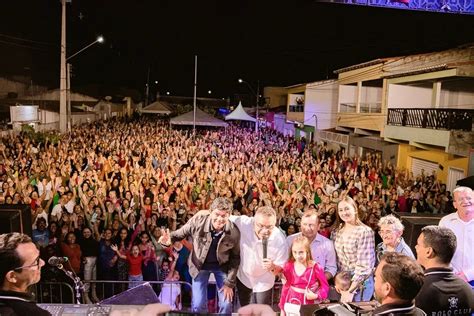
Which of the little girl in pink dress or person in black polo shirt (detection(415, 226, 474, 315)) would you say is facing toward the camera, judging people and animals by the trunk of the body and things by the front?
the little girl in pink dress

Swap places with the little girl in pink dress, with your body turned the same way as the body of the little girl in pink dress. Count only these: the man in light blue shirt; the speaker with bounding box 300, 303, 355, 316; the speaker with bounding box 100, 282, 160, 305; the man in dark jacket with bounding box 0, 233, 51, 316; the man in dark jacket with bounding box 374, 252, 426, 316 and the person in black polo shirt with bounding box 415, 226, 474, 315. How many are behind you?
1

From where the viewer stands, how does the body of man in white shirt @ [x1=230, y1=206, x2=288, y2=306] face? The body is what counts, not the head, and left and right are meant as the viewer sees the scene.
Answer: facing the viewer

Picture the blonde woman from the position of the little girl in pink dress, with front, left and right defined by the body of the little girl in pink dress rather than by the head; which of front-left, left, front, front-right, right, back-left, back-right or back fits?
back-left

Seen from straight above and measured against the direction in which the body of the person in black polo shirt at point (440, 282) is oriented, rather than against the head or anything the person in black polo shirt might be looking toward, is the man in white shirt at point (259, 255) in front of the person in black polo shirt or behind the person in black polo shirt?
in front

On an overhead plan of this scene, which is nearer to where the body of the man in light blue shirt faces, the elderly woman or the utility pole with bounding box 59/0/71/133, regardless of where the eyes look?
the elderly woman

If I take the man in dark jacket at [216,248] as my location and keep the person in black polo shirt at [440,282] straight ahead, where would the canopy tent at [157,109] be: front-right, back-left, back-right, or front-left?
back-left

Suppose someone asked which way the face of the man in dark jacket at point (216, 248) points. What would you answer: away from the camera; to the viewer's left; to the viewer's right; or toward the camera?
toward the camera

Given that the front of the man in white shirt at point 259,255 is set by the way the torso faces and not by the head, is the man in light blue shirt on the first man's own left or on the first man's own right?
on the first man's own left

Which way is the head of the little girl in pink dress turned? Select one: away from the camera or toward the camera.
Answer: toward the camera

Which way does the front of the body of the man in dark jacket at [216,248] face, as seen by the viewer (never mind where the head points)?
toward the camera

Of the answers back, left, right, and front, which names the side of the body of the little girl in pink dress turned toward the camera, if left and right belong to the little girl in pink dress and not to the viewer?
front

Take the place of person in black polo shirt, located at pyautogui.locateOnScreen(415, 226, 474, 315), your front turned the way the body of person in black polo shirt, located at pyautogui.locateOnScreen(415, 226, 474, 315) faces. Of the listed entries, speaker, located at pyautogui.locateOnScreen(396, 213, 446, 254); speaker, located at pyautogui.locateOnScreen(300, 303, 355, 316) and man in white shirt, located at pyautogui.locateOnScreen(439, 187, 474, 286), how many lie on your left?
1

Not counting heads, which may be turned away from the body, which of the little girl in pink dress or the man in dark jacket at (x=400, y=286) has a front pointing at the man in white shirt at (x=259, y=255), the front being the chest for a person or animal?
the man in dark jacket

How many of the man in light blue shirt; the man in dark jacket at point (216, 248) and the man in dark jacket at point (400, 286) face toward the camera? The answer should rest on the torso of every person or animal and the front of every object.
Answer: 2

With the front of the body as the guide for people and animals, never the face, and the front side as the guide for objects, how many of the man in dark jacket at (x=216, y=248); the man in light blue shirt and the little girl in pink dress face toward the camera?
3

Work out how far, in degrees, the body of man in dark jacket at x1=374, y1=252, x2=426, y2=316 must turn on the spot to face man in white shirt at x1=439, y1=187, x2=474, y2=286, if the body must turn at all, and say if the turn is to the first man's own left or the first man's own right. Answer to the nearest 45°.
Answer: approximately 45° to the first man's own right

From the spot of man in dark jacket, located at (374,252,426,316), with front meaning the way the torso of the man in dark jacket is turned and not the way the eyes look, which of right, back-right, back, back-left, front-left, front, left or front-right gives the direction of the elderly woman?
front-right

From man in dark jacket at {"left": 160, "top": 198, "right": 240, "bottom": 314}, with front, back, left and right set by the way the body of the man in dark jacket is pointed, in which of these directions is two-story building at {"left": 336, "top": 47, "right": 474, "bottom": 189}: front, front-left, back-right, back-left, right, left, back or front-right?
back-left
